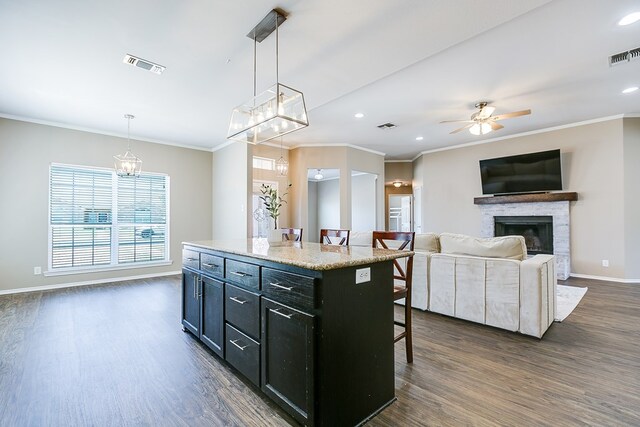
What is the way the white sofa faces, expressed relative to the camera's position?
facing away from the viewer and to the right of the viewer

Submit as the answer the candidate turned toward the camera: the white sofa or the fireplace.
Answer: the fireplace

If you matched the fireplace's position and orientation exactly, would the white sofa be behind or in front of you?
in front

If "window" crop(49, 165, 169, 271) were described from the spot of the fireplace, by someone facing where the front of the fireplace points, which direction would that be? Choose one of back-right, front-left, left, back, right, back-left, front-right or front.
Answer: front-right

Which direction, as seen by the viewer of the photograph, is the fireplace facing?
facing the viewer

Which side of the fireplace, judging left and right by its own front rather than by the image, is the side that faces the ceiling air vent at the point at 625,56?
front

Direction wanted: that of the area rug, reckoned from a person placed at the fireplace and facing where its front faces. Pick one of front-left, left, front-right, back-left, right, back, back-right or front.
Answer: front

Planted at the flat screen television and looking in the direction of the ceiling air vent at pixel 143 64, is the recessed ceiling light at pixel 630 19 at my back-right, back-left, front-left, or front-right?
front-left

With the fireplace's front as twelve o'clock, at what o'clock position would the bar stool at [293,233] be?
The bar stool is roughly at 1 o'clock from the fireplace.

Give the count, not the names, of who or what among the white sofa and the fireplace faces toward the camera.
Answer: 1

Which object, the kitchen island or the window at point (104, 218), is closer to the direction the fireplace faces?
the kitchen island
